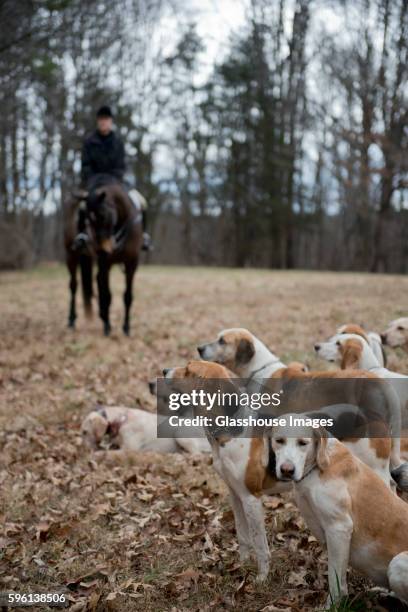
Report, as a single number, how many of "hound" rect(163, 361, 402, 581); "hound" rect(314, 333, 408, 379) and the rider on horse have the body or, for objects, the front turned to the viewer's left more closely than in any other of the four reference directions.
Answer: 2

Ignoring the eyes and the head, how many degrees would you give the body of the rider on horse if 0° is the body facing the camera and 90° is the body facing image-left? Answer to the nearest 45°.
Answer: approximately 0°

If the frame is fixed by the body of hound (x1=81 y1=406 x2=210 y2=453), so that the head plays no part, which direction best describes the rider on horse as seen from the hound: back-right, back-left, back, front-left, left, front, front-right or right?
right

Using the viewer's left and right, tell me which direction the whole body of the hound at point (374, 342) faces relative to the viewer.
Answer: facing to the left of the viewer

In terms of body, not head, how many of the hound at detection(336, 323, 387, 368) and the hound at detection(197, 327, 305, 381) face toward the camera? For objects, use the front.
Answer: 0

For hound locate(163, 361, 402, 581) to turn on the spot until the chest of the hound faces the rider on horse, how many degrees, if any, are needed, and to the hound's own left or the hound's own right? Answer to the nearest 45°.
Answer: approximately 90° to the hound's own right

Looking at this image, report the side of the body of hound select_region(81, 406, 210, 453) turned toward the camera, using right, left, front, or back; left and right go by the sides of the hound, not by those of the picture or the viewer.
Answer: left

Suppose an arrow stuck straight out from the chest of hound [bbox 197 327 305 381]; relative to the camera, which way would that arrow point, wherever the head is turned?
to the viewer's left

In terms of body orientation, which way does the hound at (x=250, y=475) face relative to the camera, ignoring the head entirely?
to the viewer's left

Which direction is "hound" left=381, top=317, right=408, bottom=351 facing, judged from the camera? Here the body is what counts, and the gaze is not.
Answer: to the viewer's left
